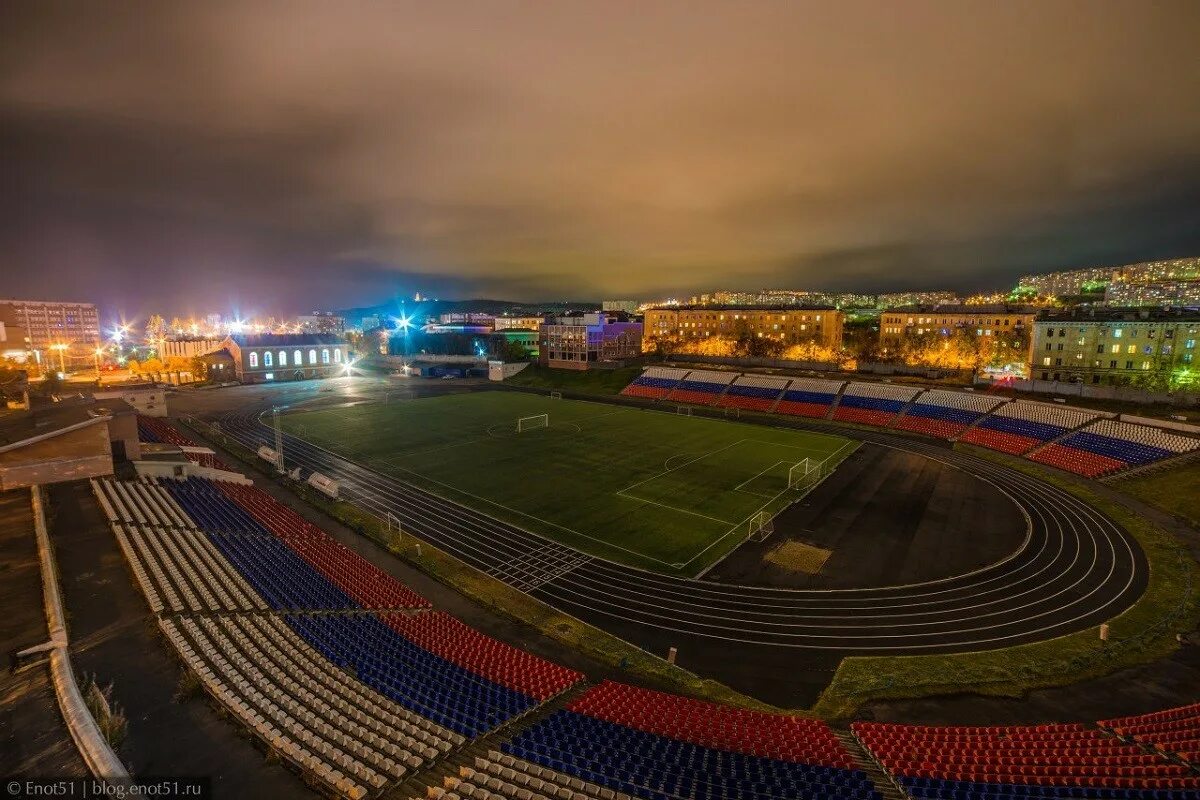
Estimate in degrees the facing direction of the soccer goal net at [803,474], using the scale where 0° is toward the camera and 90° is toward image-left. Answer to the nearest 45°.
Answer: approximately 135°

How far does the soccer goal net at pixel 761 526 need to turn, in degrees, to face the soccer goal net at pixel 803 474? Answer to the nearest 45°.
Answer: approximately 45° to its right

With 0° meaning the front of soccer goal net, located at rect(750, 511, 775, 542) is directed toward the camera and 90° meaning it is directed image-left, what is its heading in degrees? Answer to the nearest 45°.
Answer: approximately 135°

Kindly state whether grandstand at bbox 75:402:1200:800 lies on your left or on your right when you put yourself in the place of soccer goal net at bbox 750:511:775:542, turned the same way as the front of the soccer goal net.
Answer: on your left

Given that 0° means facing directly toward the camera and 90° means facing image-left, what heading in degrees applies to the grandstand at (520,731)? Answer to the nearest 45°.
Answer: approximately 225°

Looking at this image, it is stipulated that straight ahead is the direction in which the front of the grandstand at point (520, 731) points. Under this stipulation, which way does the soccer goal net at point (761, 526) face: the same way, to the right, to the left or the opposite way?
to the left

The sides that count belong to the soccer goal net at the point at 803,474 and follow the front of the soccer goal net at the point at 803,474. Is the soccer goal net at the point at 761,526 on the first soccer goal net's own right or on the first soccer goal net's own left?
on the first soccer goal net's own left

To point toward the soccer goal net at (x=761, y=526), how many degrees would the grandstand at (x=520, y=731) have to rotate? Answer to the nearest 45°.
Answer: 0° — it already faces it
